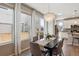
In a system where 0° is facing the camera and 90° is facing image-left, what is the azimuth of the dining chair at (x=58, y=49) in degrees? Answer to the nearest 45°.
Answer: approximately 90°

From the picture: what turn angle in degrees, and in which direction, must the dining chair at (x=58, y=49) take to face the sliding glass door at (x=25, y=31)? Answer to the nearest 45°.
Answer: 0° — it already faces it
